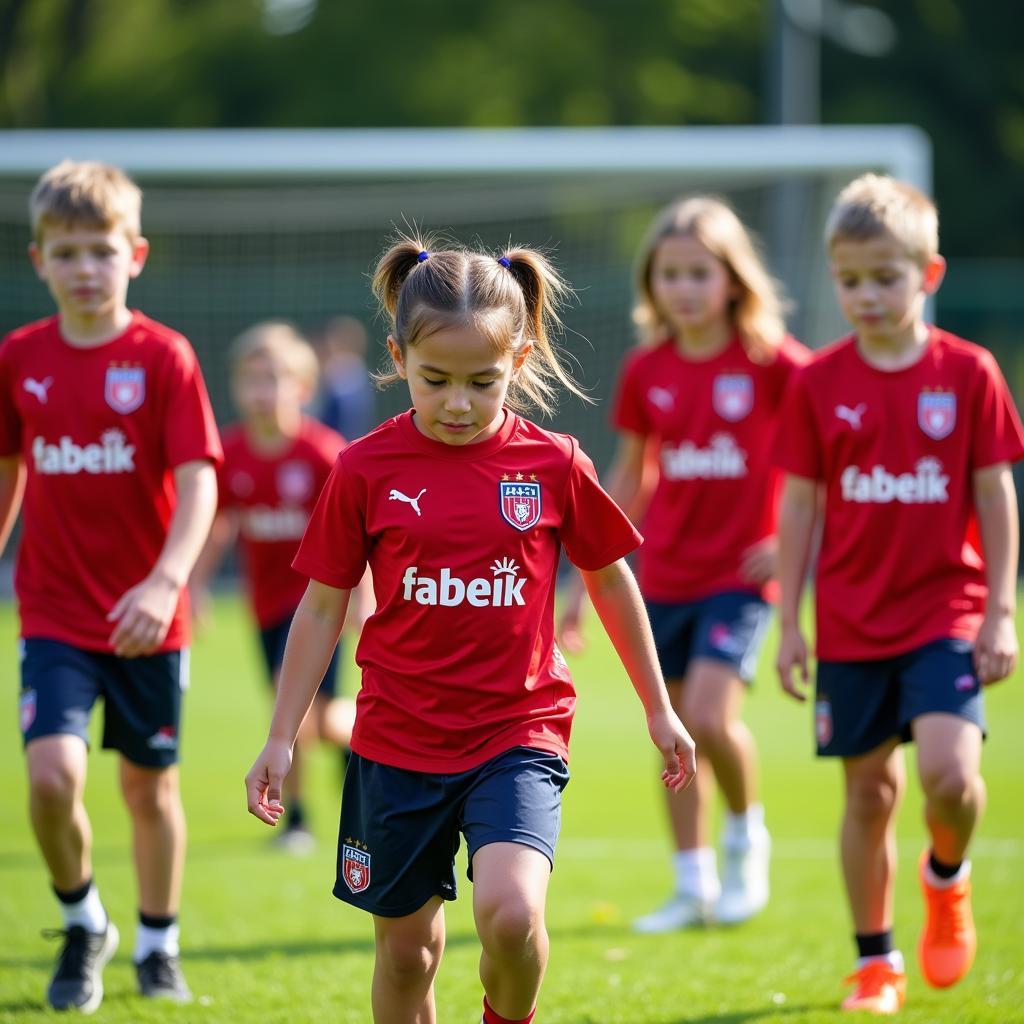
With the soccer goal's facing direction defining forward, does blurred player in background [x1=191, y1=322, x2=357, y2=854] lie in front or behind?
in front

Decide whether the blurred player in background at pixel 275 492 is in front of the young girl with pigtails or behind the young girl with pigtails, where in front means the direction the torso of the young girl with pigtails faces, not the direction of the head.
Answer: behind

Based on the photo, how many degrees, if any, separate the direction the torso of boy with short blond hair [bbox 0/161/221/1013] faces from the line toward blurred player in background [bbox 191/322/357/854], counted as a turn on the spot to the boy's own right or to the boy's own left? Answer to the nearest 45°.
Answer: approximately 180°

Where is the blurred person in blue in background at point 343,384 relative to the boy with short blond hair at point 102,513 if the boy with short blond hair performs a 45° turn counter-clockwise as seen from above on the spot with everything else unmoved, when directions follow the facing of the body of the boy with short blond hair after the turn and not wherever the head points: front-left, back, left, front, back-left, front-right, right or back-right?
back-left

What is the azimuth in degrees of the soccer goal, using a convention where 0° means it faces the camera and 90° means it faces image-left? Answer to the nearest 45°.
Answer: approximately 0°

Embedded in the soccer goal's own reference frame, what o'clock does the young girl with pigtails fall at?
The young girl with pigtails is roughly at 12 o'clock from the soccer goal.

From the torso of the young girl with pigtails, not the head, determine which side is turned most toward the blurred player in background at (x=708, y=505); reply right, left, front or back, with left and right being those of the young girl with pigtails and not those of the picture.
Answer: back
